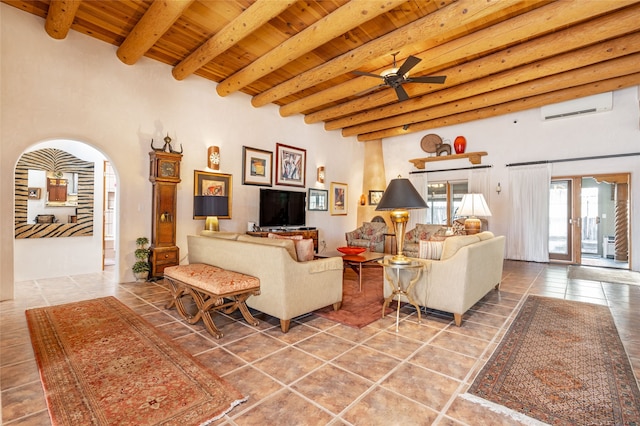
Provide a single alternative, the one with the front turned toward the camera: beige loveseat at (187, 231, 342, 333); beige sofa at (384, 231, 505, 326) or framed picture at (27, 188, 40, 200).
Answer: the framed picture

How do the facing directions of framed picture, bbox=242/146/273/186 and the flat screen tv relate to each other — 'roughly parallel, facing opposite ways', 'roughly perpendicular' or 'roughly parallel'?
roughly parallel

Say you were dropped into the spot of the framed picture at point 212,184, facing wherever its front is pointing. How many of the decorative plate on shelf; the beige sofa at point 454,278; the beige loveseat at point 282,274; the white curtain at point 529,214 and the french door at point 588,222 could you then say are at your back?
0

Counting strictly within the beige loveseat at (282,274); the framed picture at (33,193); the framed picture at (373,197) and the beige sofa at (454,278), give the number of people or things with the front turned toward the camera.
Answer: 2

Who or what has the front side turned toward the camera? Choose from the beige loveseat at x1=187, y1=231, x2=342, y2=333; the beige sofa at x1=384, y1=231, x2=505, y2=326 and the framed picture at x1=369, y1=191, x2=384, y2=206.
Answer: the framed picture

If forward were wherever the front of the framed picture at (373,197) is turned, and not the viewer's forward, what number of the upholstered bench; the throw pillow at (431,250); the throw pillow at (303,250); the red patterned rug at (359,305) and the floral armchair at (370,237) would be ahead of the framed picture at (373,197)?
5

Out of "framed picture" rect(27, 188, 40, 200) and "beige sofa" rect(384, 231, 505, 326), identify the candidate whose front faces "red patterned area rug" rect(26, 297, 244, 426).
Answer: the framed picture

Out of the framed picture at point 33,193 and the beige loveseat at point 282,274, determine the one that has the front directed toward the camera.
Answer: the framed picture

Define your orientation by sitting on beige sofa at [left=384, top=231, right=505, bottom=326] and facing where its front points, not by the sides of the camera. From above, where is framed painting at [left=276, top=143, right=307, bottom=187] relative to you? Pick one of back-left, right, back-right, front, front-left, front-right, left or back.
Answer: front

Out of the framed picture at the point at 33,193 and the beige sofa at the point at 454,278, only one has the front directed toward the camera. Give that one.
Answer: the framed picture

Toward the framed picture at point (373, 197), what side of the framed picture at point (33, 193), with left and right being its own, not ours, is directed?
left

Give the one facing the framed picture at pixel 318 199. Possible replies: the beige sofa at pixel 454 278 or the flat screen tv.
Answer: the beige sofa

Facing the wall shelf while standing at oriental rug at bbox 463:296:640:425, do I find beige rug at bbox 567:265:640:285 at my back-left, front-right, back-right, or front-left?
front-right

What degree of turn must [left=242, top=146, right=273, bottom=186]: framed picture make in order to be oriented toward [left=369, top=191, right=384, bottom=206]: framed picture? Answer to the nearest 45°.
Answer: approximately 90° to its left

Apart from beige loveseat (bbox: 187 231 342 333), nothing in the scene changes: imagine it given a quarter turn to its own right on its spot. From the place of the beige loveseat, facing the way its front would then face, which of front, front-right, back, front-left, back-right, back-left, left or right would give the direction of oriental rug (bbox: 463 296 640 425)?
front

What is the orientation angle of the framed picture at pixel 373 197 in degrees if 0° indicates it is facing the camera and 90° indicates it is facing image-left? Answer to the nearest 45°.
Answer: approximately 0°

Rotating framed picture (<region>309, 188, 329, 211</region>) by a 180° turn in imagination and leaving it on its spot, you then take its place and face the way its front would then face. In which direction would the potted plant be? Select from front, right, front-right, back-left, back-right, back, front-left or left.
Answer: left

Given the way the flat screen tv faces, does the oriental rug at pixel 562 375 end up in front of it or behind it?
in front

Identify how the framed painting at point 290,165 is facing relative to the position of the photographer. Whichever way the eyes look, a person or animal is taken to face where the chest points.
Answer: facing the viewer and to the right of the viewer

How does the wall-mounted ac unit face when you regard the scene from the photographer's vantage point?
facing the viewer and to the left of the viewer

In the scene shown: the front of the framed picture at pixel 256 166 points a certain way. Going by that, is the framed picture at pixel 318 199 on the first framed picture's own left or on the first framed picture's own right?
on the first framed picture's own left
